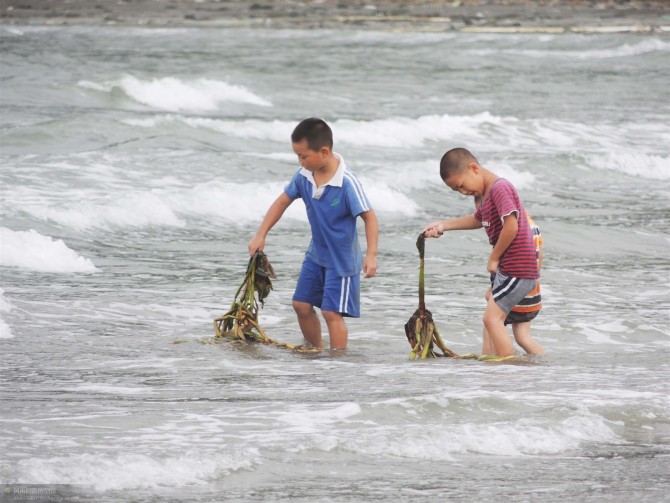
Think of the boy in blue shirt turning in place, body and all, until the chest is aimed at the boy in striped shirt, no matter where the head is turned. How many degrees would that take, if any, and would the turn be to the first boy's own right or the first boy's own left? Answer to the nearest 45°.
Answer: approximately 135° to the first boy's own left

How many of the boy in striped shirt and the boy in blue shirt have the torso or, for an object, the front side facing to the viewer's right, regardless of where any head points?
0

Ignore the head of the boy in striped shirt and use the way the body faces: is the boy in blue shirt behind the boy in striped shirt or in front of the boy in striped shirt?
in front

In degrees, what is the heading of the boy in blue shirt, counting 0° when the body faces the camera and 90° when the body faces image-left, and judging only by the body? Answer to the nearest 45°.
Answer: approximately 45°

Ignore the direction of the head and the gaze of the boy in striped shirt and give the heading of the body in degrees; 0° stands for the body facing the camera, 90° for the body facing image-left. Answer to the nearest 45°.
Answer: approximately 90°
